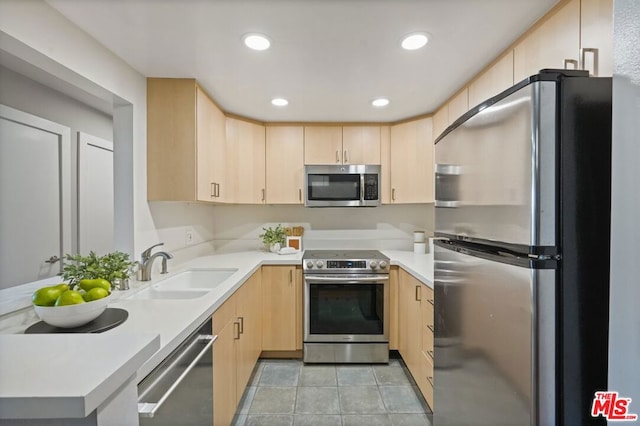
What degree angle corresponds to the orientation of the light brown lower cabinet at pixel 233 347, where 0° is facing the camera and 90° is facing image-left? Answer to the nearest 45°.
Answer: approximately 270°

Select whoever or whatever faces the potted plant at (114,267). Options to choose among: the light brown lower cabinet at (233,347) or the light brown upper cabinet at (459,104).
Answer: the light brown upper cabinet

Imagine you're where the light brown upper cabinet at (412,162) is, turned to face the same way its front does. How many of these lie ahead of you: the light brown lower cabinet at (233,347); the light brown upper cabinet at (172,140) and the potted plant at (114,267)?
3

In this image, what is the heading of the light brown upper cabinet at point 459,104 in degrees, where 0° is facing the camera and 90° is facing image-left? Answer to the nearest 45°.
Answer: approximately 45°

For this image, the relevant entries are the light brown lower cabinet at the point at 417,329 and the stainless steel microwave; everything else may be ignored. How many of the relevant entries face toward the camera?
1

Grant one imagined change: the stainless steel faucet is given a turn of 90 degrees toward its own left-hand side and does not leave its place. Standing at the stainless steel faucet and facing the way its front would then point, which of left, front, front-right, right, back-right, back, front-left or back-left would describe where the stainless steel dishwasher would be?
back

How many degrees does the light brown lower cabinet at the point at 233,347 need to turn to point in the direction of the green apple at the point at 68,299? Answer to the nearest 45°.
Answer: approximately 135° to its right

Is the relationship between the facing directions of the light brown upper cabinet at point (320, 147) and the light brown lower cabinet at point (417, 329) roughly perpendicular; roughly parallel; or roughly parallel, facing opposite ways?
roughly perpendicular

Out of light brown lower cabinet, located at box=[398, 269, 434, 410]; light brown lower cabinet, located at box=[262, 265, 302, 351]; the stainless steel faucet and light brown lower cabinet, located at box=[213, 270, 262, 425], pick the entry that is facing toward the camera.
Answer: light brown lower cabinet, located at box=[262, 265, 302, 351]

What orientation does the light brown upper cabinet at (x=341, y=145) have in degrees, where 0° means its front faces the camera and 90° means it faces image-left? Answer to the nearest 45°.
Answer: approximately 0°
